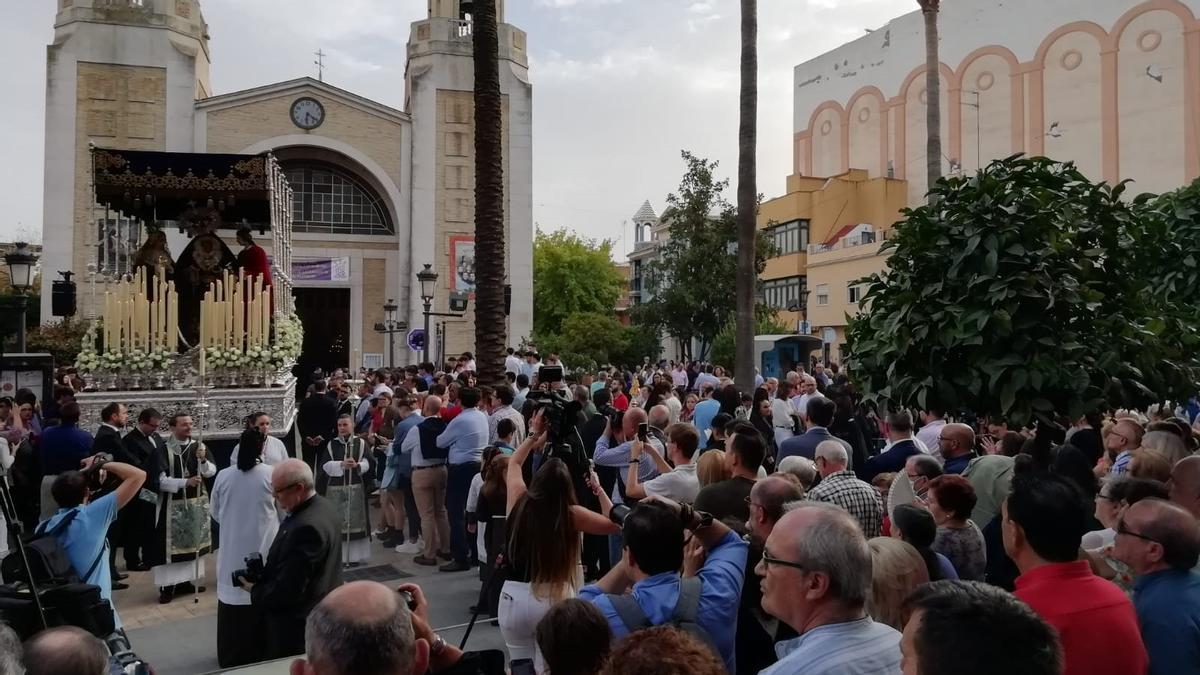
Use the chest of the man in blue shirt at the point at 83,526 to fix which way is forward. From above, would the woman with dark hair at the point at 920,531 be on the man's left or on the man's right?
on the man's right

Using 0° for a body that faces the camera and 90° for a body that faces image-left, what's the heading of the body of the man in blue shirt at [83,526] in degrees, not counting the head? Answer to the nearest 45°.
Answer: approximately 225°

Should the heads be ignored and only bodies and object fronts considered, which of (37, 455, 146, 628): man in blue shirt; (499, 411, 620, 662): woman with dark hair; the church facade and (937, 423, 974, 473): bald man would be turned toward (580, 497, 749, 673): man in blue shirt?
the church facade

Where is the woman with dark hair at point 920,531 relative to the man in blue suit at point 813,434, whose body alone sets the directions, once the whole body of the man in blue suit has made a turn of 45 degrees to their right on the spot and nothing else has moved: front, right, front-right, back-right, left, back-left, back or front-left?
back-right

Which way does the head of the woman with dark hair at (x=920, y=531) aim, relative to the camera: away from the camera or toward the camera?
away from the camera

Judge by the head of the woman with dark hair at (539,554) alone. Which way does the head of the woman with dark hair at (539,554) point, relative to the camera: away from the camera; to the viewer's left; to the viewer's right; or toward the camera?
away from the camera

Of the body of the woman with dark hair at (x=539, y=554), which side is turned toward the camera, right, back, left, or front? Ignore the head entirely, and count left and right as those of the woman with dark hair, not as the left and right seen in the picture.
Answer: back

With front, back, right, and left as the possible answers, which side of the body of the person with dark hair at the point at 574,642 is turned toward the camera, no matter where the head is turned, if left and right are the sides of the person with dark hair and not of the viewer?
back

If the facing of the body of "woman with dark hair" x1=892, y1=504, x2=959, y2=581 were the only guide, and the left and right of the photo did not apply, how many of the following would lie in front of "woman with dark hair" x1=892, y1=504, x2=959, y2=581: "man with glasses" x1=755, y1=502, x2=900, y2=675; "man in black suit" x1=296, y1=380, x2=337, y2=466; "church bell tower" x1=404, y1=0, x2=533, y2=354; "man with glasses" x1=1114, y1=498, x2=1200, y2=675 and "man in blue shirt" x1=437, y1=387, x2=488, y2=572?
3

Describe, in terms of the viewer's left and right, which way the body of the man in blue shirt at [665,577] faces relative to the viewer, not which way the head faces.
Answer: facing away from the viewer and to the left of the viewer

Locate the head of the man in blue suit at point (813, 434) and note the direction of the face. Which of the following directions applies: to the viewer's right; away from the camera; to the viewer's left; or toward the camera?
away from the camera

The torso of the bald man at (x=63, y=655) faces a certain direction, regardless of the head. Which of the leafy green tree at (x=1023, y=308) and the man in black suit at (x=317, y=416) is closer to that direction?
the man in black suit

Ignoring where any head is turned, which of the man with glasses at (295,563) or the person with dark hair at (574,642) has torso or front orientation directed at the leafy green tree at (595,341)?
the person with dark hair

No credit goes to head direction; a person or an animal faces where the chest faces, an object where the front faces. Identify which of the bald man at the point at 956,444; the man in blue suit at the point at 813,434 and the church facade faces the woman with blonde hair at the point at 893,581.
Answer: the church facade

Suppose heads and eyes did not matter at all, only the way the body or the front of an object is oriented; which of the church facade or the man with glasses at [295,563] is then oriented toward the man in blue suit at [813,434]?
the church facade
